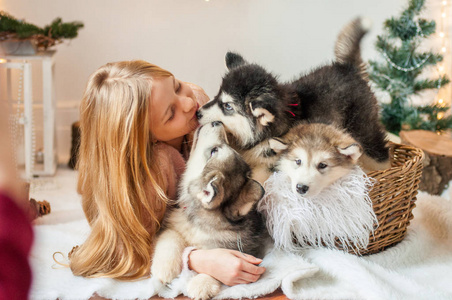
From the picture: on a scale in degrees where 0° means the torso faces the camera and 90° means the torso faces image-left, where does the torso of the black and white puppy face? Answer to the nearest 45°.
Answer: approximately 90°

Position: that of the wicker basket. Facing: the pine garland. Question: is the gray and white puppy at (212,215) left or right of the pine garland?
left

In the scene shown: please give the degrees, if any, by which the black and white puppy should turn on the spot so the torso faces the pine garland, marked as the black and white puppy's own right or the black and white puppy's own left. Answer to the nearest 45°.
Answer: approximately 45° to the black and white puppy's own right

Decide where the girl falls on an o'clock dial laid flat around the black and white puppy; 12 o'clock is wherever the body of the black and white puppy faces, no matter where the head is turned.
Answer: The girl is roughly at 11 o'clock from the black and white puppy.

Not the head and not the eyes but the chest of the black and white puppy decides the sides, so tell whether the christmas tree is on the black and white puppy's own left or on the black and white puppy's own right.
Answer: on the black and white puppy's own right

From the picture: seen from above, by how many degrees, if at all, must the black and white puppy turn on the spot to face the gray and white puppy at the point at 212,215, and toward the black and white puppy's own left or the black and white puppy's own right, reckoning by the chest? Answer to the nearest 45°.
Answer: approximately 45° to the black and white puppy's own left

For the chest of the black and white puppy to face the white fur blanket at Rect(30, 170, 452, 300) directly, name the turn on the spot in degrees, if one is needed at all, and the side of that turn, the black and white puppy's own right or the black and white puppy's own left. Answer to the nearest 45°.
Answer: approximately 90° to the black and white puppy's own left
